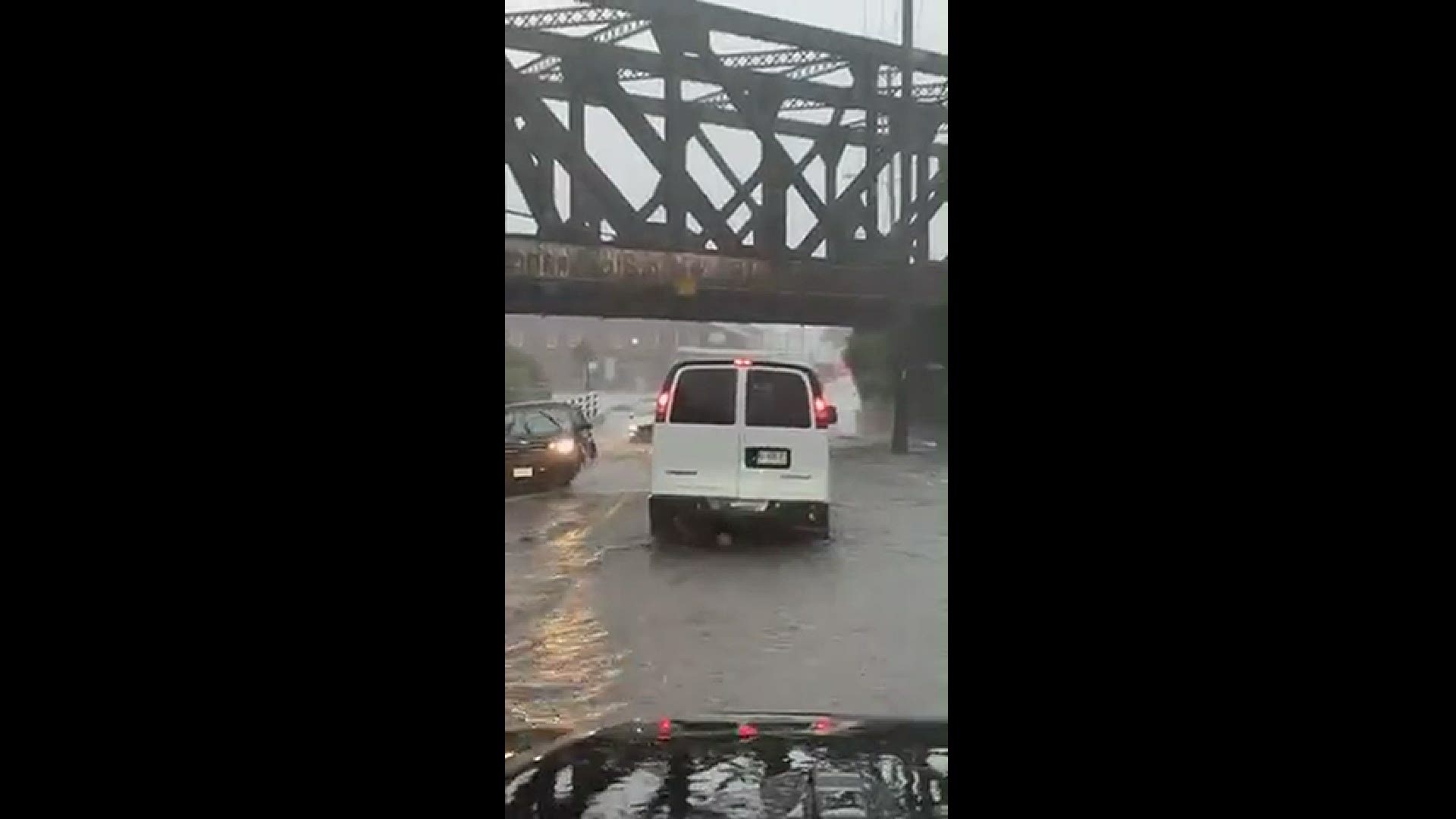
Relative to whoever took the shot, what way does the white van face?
facing away from the viewer

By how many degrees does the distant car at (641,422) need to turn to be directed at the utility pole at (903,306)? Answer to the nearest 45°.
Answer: approximately 45° to its left

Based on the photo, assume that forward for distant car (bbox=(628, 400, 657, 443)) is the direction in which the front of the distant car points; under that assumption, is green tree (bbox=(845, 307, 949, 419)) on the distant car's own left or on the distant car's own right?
on the distant car's own left

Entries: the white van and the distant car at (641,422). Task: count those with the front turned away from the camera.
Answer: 1

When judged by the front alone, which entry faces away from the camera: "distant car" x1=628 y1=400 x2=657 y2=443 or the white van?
the white van

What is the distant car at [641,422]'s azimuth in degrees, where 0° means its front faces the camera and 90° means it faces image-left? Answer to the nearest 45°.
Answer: approximately 0°

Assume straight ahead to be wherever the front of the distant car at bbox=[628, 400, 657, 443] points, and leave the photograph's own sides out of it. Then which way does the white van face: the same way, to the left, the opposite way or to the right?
the opposite way
